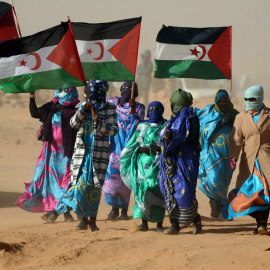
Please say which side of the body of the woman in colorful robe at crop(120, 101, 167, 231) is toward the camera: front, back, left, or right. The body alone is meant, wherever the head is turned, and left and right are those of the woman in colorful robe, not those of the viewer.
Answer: front

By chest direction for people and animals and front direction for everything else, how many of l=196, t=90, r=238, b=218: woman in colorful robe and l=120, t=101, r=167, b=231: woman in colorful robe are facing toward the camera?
2

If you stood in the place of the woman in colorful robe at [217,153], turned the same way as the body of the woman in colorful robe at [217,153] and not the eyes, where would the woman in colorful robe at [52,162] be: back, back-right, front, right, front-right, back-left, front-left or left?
right

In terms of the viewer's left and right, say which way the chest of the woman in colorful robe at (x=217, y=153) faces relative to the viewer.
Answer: facing the viewer

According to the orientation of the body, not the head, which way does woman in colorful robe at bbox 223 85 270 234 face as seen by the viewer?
toward the camera

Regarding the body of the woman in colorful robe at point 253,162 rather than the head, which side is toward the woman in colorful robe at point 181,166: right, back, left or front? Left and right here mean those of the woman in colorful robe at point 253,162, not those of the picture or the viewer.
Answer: right

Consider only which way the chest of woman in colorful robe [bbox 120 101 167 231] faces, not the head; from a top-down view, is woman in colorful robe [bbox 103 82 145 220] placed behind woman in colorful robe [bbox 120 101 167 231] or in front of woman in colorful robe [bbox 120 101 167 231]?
behind

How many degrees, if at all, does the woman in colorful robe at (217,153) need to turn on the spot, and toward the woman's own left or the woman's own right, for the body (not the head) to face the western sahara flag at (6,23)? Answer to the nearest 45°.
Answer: approximately 90° to the woman's own right

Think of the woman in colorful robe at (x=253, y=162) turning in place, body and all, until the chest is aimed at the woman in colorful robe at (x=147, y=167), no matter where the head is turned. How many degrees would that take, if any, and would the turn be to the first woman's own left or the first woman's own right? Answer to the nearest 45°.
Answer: approximately 90° to the first woman's own right

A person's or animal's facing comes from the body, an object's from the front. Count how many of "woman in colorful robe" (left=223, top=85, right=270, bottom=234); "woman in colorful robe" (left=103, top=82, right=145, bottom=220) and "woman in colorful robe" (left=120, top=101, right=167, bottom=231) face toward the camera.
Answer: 3

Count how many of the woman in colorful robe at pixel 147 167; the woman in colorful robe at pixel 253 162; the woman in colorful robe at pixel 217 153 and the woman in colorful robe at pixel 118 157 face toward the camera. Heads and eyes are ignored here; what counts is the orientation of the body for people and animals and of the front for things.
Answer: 4
